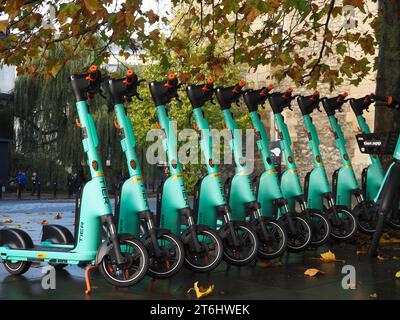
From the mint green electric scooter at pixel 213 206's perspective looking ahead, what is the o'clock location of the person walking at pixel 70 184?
The person walking is roughly at 7 o'clock from the mint green electric scooter.

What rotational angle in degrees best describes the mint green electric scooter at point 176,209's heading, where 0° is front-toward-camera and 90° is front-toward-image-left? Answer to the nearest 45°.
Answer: approximately 315°

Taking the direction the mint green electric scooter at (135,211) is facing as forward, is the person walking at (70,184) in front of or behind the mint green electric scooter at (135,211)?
behind

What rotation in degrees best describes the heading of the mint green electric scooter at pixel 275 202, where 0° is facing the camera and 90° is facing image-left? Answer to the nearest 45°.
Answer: approximately 315°

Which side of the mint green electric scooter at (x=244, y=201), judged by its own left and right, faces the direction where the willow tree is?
back

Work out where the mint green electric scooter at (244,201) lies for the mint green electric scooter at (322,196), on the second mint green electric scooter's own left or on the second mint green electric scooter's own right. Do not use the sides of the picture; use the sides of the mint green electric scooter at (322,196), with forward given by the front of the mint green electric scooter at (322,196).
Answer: on the second mint green electric scooter's own right

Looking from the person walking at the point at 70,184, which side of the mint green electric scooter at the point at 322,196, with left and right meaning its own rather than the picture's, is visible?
back
